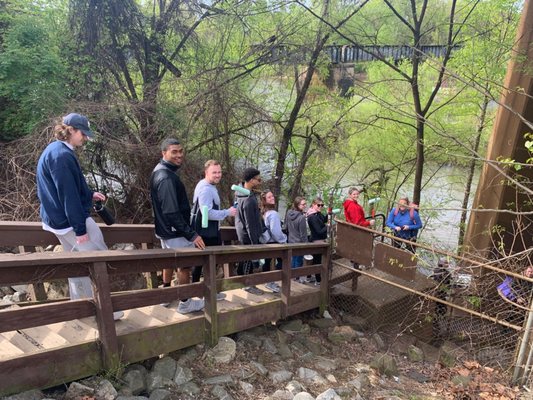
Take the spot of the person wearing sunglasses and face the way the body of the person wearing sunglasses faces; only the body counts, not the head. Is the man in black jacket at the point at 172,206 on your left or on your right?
on your right

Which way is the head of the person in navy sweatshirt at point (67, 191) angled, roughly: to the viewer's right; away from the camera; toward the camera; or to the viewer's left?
to the viewer's right

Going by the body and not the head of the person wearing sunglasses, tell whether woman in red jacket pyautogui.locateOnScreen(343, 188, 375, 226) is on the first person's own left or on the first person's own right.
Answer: on the first person's own left

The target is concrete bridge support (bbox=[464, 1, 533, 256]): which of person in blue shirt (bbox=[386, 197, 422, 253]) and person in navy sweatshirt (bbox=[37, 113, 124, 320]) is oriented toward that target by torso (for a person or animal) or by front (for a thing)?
the person in navy sweatshirt

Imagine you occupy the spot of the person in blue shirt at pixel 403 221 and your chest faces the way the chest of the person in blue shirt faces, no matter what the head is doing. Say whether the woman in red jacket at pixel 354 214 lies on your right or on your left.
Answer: on your right
